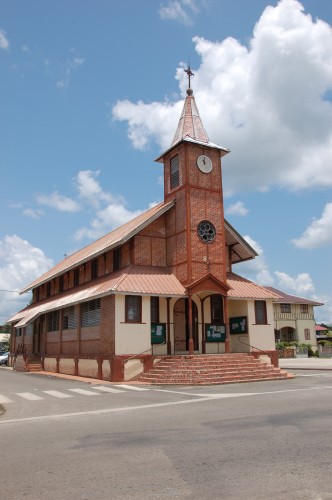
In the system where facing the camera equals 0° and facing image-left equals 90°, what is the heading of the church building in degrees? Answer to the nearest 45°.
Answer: approximately 315°
